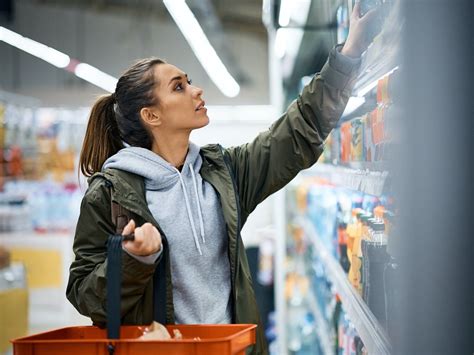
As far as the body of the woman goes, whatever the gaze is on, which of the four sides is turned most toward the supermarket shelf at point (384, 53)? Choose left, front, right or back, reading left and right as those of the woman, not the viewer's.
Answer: front

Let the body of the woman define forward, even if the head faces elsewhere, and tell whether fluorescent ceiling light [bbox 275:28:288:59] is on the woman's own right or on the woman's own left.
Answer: on the woman's own left

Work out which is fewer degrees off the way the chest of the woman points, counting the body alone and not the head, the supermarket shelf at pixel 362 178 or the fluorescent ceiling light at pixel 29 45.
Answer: the supermarket shelf

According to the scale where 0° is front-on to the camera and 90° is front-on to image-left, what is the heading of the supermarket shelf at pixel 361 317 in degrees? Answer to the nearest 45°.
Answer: approximately 90°

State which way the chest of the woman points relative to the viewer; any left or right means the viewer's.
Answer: facing the viewer and to the right of the viewer

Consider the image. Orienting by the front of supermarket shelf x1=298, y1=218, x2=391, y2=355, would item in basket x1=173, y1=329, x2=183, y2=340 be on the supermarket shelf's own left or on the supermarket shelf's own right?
on the supermarket shelf's own left

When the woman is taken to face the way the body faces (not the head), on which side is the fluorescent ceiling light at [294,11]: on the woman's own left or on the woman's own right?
on the woman's own left

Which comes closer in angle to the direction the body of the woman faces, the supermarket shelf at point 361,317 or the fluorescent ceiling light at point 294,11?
the supermarket shelf

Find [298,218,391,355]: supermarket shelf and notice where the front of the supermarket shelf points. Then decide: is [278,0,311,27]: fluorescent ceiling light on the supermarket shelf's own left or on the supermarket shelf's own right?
on the supermarket shelf's own right

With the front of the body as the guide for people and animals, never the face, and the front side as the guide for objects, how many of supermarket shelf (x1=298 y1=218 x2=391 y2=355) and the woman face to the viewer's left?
1

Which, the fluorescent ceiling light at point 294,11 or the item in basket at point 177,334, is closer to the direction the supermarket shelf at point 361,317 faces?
the item in basket

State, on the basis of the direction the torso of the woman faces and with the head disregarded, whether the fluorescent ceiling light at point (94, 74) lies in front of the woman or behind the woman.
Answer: behind

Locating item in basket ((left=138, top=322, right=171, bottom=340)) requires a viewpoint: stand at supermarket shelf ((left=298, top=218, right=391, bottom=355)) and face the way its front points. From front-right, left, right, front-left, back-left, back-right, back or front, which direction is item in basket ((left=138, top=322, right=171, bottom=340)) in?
front-left
